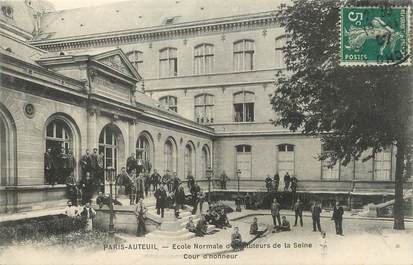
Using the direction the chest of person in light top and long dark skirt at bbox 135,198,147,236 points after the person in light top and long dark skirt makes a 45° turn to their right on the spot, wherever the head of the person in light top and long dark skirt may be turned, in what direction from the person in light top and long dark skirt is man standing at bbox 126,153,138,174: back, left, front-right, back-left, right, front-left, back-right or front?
back-right

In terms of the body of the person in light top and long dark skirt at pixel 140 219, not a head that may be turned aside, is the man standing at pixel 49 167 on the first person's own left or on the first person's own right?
on the first person's own right

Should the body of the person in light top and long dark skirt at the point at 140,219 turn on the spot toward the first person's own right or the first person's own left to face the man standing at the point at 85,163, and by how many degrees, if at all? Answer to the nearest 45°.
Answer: approximately 135° to the first person's own right

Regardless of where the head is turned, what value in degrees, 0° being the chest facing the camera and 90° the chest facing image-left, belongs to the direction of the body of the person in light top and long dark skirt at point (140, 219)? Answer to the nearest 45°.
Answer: approximately 0°
